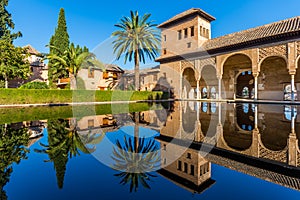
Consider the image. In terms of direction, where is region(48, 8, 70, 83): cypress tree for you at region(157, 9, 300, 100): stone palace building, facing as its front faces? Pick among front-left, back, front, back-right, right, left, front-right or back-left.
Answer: front-right

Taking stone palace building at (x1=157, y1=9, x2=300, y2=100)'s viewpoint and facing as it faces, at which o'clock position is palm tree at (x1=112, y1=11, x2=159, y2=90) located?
The palm tree is roughly at 1 o'clock from the stone palace building.

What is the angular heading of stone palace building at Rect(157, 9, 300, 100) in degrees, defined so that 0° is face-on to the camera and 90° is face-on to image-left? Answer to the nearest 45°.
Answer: approximately 45°

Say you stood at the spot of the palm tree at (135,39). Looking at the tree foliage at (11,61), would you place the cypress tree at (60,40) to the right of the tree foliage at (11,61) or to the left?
right

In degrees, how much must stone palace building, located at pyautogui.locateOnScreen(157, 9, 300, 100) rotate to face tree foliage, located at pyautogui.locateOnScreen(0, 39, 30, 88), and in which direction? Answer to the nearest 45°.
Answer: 0° — it already faces it
